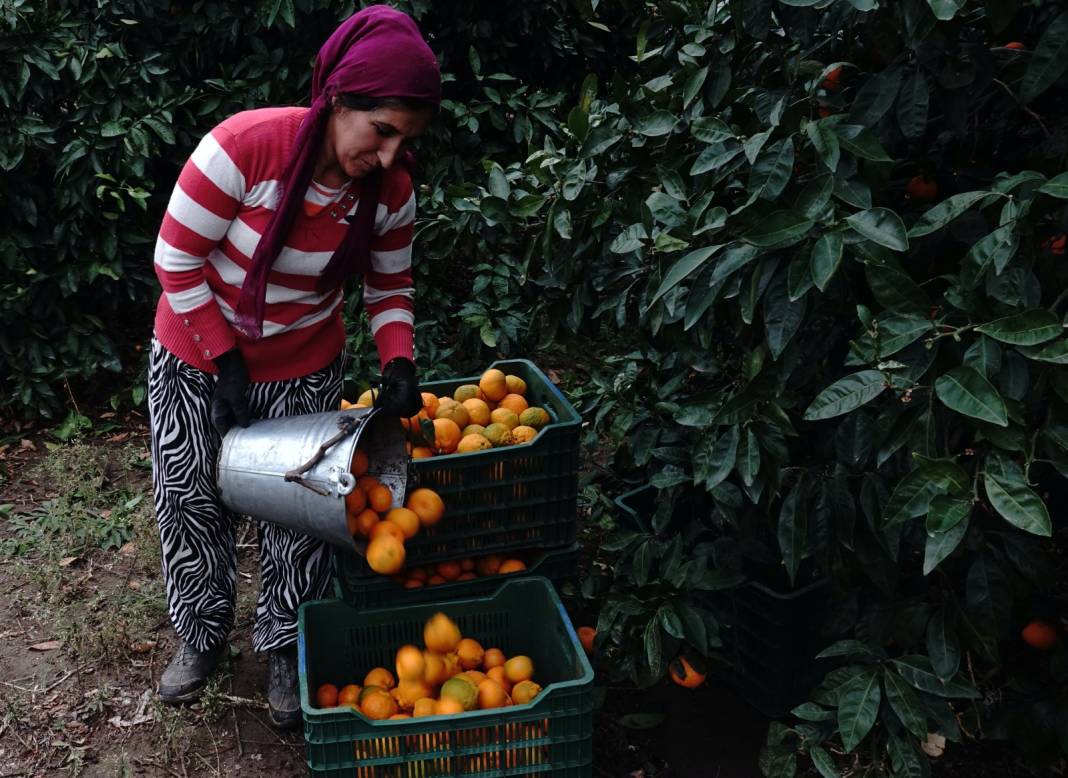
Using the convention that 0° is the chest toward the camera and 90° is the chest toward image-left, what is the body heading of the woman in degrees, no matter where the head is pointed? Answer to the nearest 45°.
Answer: approximately 315°

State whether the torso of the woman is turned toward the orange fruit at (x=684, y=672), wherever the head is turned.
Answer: yes

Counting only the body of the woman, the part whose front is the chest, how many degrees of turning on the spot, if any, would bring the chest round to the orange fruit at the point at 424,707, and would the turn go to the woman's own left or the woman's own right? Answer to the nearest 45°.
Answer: approximately 45° to the woman's own right
